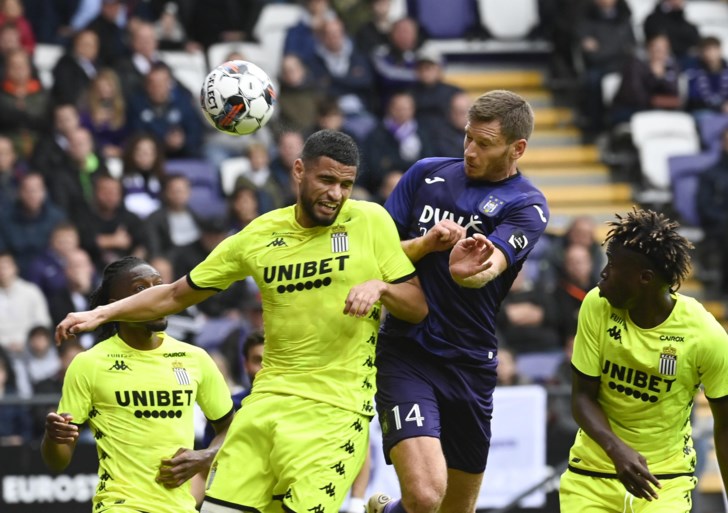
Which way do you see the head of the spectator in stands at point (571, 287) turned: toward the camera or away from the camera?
toward the camera

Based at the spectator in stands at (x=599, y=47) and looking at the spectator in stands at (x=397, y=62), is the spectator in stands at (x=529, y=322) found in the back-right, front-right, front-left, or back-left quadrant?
front-left

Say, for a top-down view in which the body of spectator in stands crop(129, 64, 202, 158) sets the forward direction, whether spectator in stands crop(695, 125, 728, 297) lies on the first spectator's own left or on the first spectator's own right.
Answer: on the first spectator's own left

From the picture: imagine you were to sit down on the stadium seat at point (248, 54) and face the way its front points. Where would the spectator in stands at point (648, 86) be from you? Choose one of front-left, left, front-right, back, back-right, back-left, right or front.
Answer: left

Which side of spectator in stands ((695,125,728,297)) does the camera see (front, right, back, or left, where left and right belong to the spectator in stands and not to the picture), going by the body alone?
front

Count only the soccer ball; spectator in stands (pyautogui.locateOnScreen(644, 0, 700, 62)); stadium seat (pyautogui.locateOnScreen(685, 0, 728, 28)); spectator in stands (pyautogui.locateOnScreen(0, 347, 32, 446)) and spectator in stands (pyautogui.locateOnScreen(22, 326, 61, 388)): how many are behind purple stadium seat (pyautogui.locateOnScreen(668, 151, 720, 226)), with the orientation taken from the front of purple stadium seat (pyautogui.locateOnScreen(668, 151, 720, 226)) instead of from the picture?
2

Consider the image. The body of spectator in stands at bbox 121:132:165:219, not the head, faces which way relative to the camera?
toward the camera

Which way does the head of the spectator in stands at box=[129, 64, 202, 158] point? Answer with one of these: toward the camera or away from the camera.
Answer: toward the camera

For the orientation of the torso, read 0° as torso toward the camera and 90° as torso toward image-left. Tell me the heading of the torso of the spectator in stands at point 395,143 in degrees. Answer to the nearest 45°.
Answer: approximately 0°

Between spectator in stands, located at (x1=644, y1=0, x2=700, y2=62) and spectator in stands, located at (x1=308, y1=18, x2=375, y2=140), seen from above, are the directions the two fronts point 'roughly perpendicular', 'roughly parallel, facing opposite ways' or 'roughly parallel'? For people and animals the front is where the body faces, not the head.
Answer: roughly parallel

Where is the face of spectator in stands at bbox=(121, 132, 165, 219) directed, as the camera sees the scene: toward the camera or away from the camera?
toward the camera

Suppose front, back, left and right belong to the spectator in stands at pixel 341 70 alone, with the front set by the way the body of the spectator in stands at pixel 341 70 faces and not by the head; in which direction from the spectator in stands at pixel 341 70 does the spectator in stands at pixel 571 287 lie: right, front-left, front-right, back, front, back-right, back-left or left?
front-left

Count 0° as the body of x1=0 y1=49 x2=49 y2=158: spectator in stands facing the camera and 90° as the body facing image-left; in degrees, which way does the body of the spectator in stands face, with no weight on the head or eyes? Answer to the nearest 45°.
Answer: approximately 0°

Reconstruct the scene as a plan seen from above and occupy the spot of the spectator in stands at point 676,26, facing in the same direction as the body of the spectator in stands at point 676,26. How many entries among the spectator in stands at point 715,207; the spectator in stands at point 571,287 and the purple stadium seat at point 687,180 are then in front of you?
3

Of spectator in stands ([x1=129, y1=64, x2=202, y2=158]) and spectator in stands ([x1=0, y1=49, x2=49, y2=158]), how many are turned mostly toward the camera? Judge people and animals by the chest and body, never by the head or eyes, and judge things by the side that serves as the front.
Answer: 2
